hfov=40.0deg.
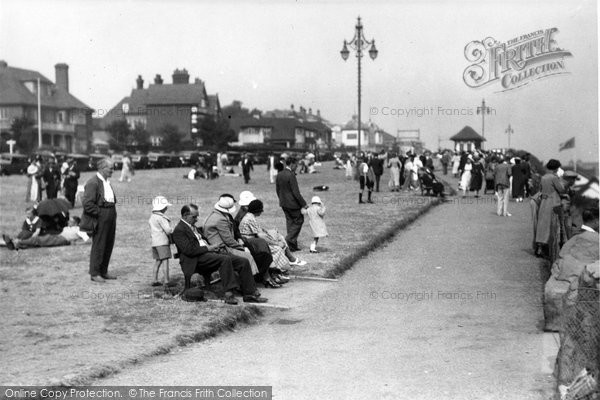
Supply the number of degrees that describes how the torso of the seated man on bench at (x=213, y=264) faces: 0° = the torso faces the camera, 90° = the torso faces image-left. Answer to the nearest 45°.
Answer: approximately 315°
